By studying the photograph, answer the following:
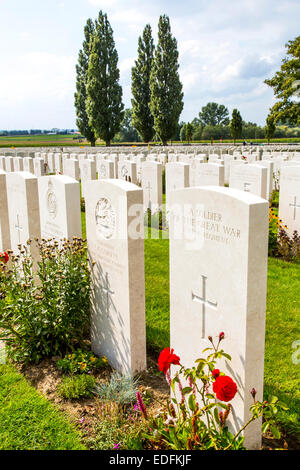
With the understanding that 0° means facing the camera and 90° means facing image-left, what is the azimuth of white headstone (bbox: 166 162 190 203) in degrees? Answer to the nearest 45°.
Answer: approximately 45°

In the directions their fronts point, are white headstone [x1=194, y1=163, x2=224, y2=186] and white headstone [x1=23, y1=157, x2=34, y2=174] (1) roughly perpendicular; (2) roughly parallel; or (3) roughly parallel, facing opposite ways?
roughly parallel

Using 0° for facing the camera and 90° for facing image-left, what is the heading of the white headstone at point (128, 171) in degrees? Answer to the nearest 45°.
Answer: approximately 45°

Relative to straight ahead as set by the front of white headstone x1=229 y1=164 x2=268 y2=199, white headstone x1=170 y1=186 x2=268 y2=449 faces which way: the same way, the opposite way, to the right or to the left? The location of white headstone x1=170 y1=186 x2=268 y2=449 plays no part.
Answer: the same way

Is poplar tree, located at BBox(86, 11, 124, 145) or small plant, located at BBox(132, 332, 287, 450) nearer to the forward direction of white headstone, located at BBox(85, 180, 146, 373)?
the small plant

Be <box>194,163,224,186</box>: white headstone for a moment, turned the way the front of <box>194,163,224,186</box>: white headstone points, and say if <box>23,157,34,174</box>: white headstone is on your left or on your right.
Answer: on your right

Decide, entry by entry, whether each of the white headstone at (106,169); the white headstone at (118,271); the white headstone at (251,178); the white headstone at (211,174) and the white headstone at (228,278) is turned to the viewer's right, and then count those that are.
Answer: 0

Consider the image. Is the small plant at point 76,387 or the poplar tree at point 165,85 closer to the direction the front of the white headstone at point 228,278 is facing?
the small plant

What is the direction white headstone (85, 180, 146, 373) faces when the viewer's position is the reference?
facing the viewer and to the left of the viewer

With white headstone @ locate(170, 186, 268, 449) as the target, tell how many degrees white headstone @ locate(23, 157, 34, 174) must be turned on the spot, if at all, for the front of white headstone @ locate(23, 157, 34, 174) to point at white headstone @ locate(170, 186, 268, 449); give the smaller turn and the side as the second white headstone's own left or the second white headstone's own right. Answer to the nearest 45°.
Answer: approximately 45° to the second white headstone's own left

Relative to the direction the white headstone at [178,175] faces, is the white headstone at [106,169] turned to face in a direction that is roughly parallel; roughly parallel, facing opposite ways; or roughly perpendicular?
roughly parallel

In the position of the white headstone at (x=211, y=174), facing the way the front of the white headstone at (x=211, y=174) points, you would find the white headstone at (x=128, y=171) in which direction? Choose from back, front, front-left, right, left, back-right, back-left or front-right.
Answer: right

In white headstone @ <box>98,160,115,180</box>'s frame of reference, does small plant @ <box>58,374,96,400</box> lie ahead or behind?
ahead

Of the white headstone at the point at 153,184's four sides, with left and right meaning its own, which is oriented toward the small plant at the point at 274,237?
left

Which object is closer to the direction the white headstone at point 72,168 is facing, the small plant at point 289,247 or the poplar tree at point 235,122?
the small plant
